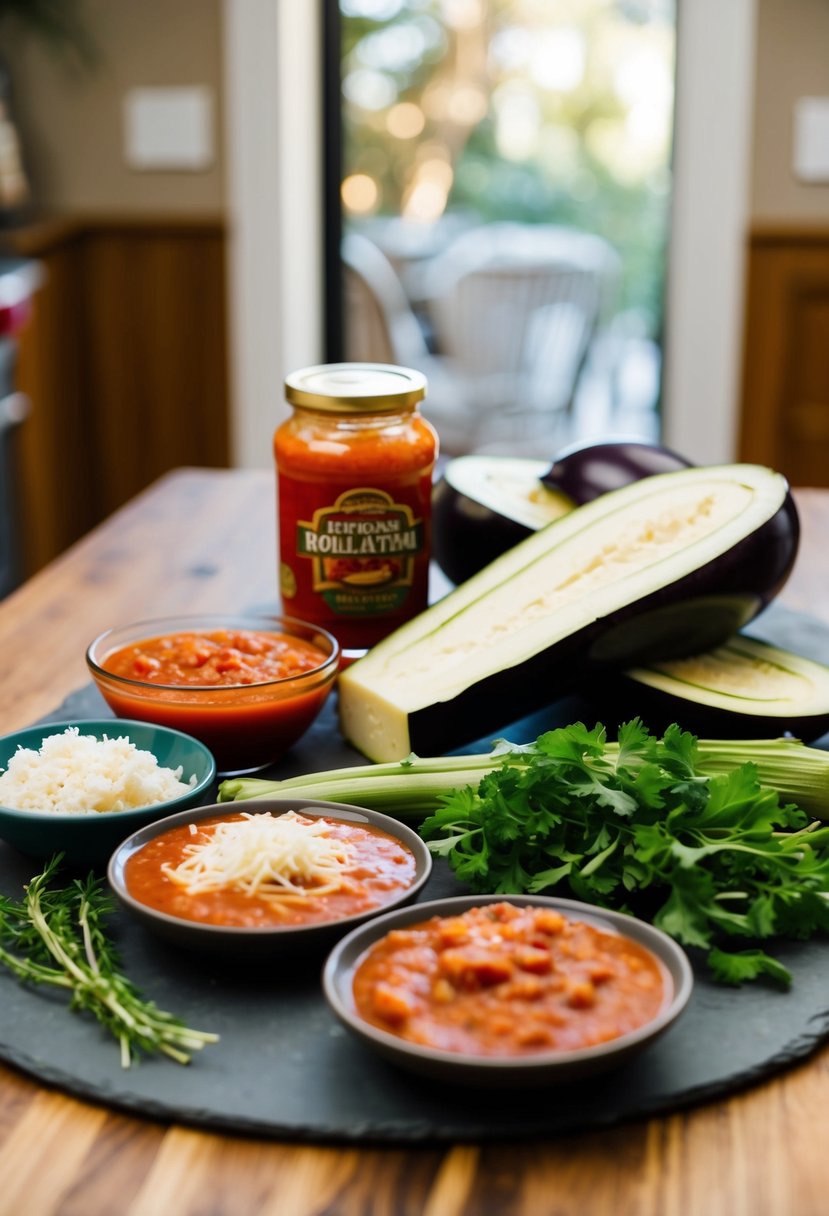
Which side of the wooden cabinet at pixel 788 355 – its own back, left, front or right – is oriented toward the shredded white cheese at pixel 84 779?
front

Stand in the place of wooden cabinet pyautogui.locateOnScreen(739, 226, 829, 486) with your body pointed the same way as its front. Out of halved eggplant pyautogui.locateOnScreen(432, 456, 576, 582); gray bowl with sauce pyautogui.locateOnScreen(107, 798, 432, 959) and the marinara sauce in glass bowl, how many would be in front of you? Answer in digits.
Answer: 3

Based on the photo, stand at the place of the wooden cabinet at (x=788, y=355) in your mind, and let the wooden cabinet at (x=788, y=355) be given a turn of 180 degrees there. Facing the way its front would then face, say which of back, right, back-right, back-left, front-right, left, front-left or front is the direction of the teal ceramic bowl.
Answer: back

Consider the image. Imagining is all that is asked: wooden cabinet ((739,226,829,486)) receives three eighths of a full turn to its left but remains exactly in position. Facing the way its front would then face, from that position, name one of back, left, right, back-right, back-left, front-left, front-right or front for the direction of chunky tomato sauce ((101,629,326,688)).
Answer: back-right

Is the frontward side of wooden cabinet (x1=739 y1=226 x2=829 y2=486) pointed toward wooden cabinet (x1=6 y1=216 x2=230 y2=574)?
no

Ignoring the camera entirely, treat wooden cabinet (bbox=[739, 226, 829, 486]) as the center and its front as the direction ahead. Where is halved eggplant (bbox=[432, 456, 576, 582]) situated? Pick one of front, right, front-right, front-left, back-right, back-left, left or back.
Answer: front

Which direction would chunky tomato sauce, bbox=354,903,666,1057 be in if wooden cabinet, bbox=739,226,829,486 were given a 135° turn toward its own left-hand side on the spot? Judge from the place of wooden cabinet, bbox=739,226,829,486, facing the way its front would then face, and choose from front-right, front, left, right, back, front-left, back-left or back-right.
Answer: back-right

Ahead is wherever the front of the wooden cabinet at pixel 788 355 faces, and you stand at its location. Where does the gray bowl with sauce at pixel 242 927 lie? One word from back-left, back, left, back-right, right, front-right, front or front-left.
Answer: front

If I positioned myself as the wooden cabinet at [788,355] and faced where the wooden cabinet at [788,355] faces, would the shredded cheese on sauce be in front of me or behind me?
in front

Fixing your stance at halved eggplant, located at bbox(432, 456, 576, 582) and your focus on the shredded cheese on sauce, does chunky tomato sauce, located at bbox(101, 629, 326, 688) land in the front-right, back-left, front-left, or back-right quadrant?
front-right

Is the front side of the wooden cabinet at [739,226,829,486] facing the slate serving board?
yes

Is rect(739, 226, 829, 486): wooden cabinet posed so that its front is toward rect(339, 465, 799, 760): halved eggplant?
yes

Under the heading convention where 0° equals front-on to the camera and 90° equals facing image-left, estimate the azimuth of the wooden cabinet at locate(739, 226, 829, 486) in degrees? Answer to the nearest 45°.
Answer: approximately 0°

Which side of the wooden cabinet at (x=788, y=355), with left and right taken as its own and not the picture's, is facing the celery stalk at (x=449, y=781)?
front

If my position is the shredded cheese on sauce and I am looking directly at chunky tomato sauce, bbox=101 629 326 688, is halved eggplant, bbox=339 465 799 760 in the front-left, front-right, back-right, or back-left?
front-right

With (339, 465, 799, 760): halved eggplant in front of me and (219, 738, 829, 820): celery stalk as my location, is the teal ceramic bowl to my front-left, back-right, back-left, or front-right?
back-left

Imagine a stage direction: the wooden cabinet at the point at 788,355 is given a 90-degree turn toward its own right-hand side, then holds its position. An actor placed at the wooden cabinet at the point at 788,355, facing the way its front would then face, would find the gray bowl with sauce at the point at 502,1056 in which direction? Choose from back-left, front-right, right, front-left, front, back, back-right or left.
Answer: left

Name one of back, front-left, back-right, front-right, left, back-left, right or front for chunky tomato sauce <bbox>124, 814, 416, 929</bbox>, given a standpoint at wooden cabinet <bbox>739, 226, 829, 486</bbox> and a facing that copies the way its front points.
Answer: front

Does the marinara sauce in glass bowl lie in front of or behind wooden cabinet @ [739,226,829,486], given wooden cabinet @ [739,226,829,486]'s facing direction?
in front

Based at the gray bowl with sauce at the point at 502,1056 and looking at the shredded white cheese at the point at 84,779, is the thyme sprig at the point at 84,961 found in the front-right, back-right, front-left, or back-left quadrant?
front-left
